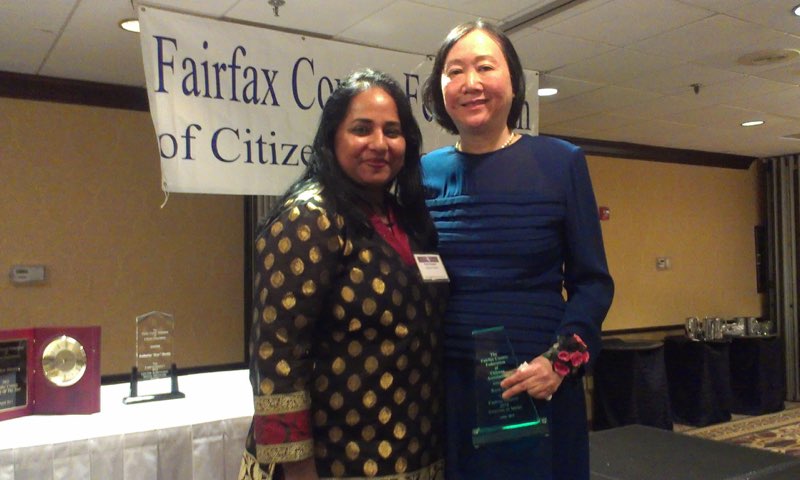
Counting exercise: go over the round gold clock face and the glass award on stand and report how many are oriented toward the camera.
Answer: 2

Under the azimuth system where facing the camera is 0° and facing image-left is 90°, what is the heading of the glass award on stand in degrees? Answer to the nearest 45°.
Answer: approximately 0°

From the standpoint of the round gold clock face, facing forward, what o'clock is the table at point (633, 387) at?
The table is roughly at 8 o'clock from the round gold clock face.

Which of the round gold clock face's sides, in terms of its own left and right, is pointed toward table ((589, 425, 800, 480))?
left

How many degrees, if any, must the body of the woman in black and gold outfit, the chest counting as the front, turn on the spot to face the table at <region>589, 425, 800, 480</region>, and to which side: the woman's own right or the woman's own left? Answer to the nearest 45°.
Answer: approximately 90° to the woman's own left

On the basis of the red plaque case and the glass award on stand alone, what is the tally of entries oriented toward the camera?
2

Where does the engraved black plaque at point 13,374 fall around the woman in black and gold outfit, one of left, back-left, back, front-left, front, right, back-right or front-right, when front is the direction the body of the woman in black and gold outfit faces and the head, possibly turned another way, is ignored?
back

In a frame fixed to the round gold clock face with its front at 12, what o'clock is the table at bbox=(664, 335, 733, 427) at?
The table is roughly at 8 o'clock from the round gold clock face.
